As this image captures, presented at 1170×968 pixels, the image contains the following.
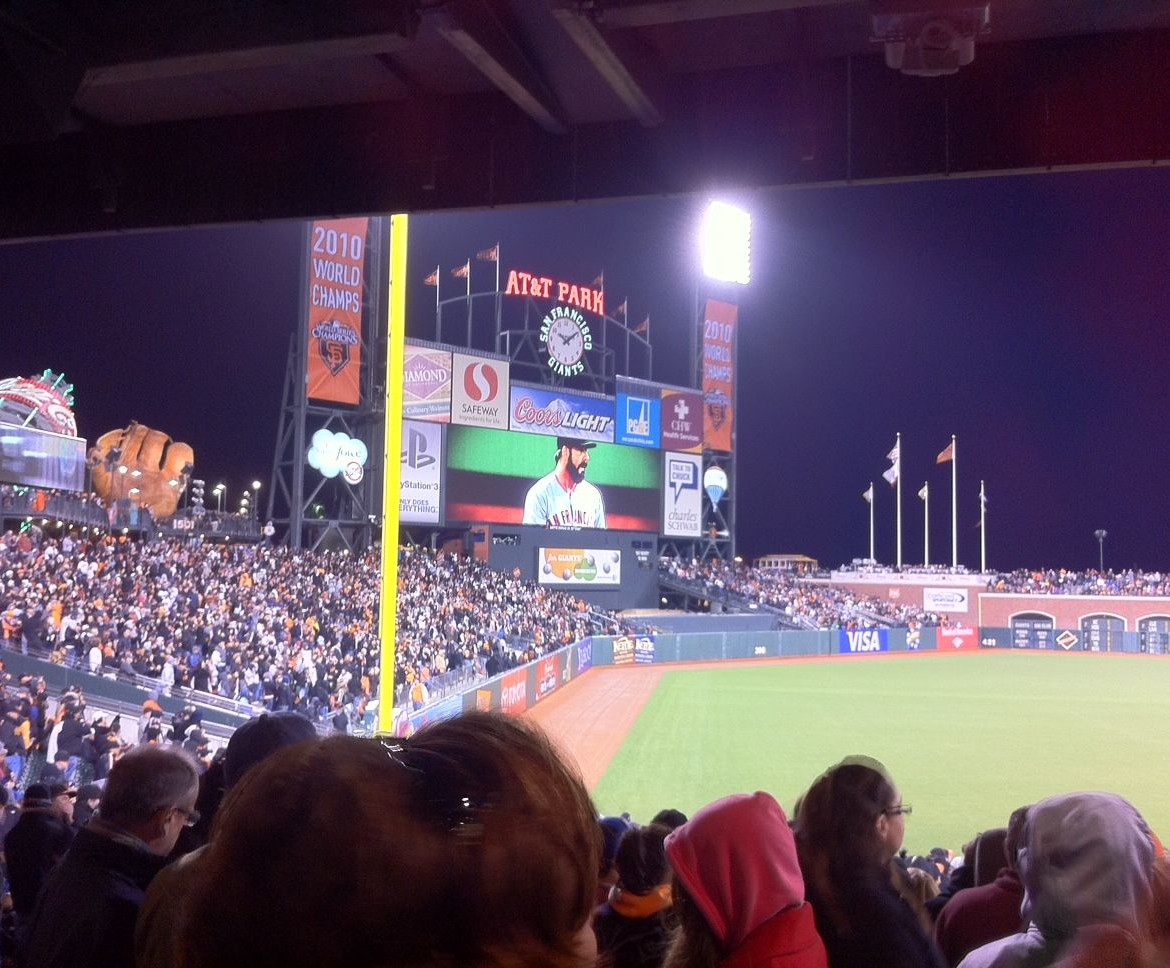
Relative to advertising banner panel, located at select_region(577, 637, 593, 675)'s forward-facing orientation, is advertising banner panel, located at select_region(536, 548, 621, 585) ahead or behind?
behind

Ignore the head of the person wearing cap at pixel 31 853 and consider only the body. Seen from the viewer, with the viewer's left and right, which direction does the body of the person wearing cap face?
facing away from the viewer and to the right of the viewer

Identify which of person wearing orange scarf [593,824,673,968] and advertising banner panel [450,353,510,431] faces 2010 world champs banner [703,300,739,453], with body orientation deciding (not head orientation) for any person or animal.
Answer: the person wearing orange scarf

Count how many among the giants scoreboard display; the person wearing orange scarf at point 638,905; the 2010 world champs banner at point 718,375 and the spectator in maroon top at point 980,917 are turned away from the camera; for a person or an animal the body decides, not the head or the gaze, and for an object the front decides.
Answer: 2

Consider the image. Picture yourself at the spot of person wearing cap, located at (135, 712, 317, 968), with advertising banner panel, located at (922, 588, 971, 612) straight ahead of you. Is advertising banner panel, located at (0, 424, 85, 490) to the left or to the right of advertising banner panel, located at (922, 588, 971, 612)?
left

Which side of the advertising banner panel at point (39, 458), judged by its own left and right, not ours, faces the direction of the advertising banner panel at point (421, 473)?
left

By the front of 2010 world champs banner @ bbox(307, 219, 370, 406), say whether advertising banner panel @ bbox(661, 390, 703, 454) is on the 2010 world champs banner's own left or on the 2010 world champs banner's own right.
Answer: on the 2010 world champs banner's own left

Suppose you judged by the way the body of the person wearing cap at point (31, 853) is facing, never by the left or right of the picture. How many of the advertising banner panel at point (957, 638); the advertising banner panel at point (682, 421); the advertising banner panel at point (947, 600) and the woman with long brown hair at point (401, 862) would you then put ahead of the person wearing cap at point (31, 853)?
3
